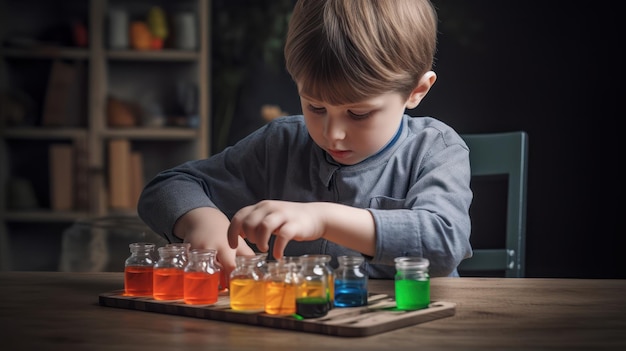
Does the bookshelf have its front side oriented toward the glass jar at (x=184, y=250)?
yes

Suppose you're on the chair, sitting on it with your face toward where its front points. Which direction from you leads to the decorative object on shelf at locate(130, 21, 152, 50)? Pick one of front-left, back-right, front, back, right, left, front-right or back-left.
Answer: back-right

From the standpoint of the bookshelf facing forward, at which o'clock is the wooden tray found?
The wooden tray is roughly at 12 o'clock from the bookshelf.

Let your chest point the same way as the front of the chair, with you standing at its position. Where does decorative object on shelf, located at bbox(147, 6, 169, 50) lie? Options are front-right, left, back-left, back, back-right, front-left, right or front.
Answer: back-right

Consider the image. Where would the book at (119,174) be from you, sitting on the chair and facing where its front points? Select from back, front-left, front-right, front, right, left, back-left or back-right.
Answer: back-right

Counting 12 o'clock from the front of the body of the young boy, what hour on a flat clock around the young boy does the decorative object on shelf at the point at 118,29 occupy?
The decorative object on shelf is roughly at 4 o'clock from the young boy.

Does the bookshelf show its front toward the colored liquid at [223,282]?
yes

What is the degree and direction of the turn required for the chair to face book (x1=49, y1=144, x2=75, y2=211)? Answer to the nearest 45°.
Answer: approximately 135° to its right

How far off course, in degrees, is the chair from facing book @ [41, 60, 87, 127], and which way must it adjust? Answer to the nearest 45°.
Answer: approximately 135° to its right

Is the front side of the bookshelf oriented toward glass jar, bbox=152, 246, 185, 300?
yes

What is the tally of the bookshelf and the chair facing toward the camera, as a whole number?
2

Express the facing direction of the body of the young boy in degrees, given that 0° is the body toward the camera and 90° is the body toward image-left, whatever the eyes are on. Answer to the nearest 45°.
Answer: approximately 45°
